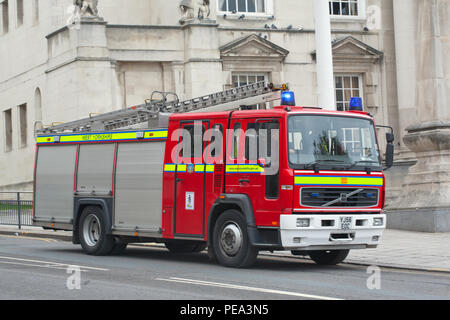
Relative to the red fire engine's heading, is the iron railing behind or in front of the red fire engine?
behind

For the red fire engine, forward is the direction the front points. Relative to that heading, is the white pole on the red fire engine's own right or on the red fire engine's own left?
on the red fire engine's own left

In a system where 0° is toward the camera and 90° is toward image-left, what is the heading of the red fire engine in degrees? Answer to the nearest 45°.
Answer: approximately 315°
